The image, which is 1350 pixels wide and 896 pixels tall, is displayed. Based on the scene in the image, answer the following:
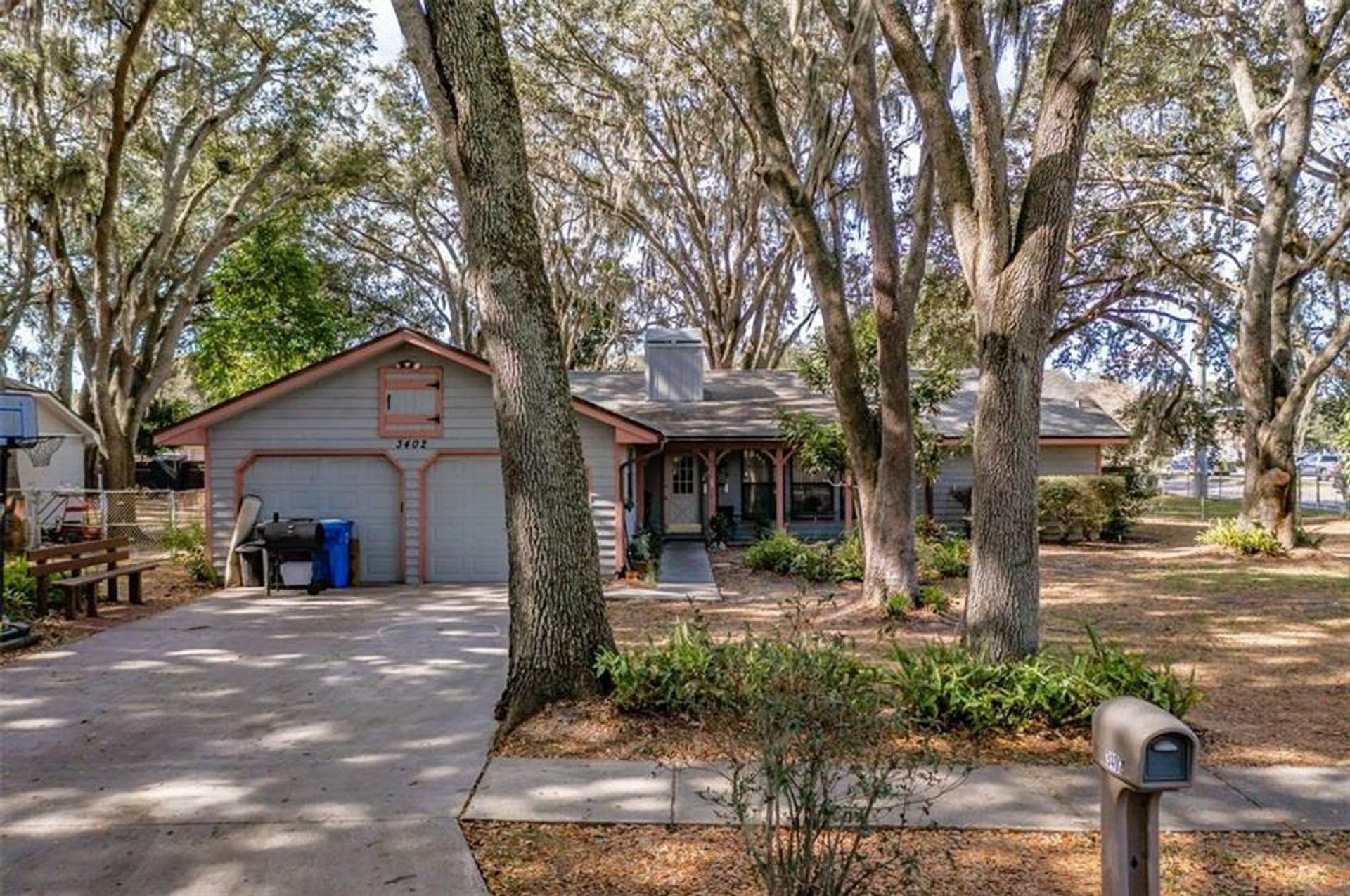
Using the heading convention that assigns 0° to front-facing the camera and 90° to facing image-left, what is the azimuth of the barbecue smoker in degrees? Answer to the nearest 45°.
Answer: approximately 0°

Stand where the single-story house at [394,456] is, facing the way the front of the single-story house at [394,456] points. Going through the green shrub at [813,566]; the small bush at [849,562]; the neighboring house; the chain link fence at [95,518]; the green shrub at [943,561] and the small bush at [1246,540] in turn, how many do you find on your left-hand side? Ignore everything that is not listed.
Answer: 4

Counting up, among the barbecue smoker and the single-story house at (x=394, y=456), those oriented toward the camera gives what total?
2

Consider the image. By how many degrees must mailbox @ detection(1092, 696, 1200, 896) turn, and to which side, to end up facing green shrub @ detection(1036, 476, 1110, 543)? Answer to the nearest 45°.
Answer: approximately 135° to its left

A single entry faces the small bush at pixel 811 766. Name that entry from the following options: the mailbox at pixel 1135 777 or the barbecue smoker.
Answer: the barbecue smoker
